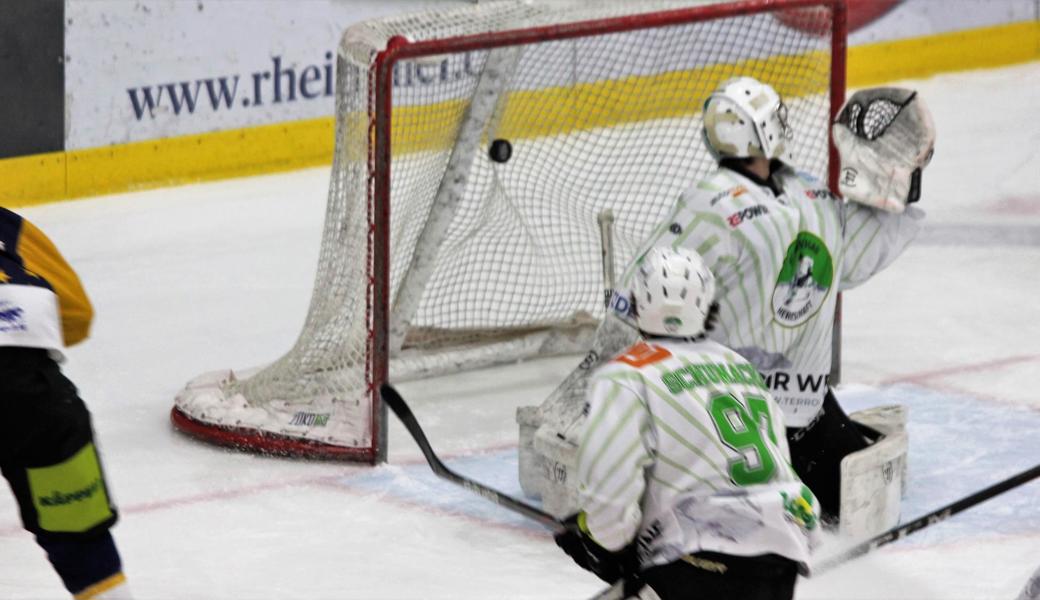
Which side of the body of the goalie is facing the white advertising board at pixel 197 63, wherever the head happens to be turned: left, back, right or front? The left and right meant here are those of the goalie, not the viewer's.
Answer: back

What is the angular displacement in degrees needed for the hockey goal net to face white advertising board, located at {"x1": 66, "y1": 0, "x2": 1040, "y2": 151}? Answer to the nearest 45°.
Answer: approximately 180°

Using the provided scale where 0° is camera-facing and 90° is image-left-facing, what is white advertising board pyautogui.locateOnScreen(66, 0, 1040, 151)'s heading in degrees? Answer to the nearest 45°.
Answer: approximately 315°

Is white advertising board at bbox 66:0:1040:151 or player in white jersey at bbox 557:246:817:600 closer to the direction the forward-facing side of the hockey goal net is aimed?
the player in white jersey

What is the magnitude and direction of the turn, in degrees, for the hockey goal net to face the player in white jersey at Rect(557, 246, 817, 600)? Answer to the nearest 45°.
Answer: approximately 45° to its right

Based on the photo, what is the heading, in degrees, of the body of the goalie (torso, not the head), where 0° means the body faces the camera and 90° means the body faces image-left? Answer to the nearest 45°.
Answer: approximately 315°

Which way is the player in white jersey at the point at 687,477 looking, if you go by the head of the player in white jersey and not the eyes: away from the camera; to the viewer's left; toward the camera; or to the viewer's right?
away from the camera
